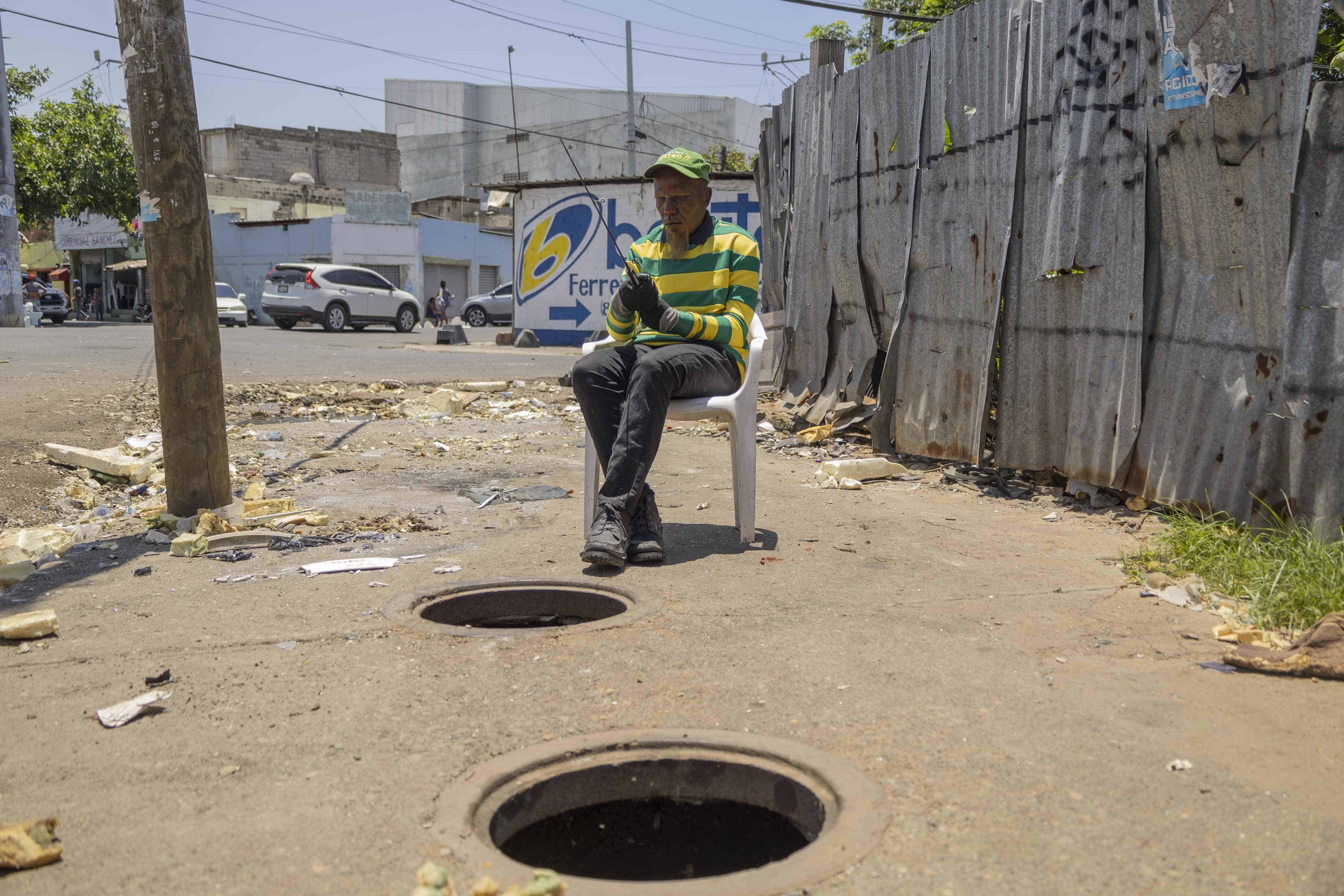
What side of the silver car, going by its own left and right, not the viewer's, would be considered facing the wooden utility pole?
left

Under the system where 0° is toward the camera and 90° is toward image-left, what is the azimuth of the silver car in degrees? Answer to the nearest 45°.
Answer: approximately 90°

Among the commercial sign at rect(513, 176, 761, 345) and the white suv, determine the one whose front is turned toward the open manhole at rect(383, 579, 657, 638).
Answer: the commercial sign

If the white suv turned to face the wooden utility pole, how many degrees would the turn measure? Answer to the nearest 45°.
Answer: approximately 135° to its right

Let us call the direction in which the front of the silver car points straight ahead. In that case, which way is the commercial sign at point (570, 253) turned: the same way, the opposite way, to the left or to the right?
to the left

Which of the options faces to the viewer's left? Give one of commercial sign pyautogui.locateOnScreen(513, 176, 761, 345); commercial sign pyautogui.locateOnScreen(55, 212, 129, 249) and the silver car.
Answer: the silver car

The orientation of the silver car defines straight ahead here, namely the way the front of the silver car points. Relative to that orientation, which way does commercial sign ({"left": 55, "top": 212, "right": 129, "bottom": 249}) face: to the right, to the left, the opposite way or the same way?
to the left

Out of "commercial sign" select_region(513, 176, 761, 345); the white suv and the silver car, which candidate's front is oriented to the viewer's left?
the silver car

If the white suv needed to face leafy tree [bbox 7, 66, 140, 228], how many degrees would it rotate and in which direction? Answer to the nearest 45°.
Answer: approximately 90° to its left

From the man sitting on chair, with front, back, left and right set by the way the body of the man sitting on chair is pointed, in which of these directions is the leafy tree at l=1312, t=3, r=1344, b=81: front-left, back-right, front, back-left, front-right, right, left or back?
back

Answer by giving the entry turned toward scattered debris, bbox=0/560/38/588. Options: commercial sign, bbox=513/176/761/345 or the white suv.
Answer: the commercial sign

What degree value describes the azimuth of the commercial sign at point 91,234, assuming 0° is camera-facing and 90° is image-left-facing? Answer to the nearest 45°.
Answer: approximately 0°

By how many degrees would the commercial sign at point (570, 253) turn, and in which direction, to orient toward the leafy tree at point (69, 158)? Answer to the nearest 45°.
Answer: approximately 135° to its right
